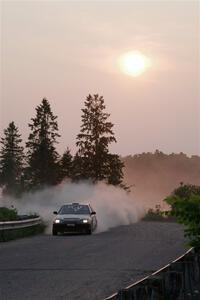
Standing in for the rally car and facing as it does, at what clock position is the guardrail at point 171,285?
The guardrail is roughly at 12 o'clock from the rally car.

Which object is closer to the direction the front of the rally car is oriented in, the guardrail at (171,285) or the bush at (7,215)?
the guardrail

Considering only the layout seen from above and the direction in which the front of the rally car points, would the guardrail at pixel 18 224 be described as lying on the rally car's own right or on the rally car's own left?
on the rally car's own right

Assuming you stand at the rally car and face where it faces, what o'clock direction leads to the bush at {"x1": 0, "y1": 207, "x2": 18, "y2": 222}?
The bush is roughly at 4 o'clock from the rally car.

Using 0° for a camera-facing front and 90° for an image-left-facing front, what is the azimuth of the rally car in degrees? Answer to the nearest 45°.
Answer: approximately 0°

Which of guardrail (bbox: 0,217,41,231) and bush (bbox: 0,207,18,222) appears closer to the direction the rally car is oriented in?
the guardrail
